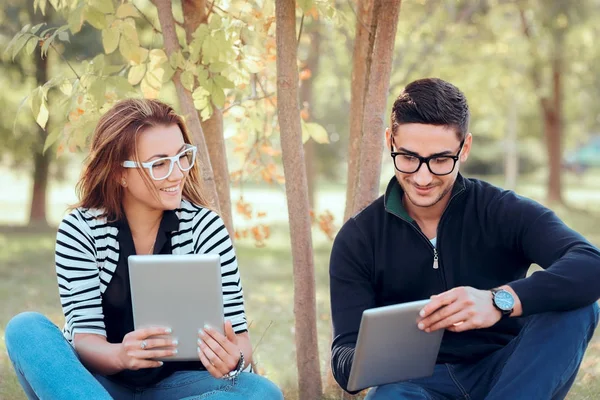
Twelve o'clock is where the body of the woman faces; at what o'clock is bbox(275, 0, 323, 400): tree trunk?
The tree trunk is roughly at 8 o'clock from the woman.

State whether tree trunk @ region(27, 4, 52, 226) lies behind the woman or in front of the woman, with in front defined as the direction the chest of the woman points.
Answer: behind

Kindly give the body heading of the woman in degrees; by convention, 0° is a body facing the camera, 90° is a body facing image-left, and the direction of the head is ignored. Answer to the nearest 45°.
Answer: approximately 0°

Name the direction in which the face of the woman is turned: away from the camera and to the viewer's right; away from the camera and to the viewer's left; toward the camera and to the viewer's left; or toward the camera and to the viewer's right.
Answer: toward the camera and to the viewer's right

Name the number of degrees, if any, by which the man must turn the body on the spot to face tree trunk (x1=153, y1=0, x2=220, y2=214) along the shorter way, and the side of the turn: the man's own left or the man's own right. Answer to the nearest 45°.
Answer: approximately 90° to the man's own right

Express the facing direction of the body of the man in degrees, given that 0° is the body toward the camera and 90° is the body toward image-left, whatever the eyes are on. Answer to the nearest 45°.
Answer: approximately 0°

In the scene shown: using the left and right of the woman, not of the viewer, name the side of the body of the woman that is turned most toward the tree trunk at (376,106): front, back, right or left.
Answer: left
